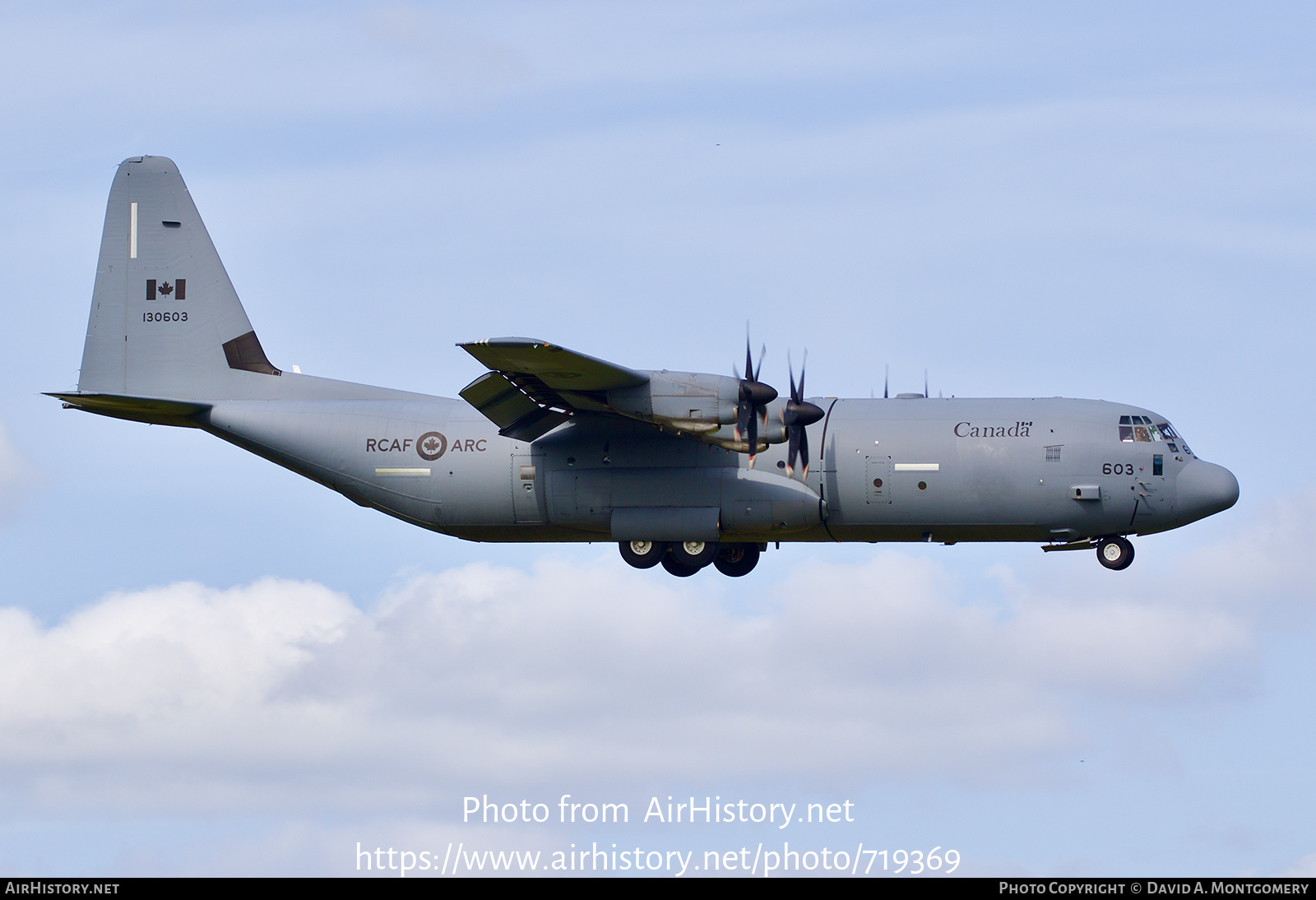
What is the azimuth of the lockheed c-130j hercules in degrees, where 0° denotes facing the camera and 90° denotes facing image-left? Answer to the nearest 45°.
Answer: approximately 270°
